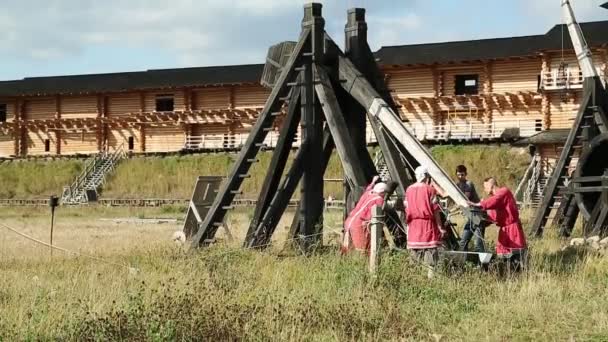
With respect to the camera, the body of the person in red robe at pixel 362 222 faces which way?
to the viewer's right

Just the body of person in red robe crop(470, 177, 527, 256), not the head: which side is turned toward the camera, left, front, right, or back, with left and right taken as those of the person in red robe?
left

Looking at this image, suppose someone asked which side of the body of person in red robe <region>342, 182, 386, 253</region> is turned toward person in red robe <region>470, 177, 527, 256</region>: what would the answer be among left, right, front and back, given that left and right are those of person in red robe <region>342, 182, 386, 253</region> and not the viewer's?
front

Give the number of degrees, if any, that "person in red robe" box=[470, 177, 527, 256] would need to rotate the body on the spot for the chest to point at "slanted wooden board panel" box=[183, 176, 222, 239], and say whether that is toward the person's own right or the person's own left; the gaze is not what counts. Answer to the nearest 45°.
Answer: approximately 45° to the person's own right
